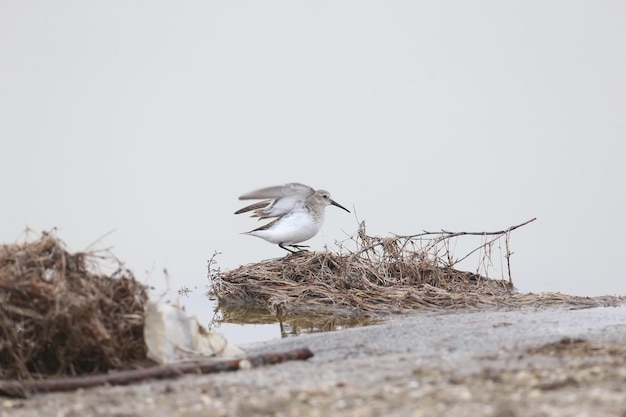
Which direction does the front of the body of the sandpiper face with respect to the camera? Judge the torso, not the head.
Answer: to the viewer's right

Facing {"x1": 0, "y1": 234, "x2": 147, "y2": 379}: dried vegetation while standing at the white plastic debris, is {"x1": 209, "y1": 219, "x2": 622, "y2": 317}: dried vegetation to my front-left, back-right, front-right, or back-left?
back-right

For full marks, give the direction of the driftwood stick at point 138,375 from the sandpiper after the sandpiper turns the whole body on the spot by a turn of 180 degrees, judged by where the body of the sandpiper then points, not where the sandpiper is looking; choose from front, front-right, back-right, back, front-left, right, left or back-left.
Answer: left
